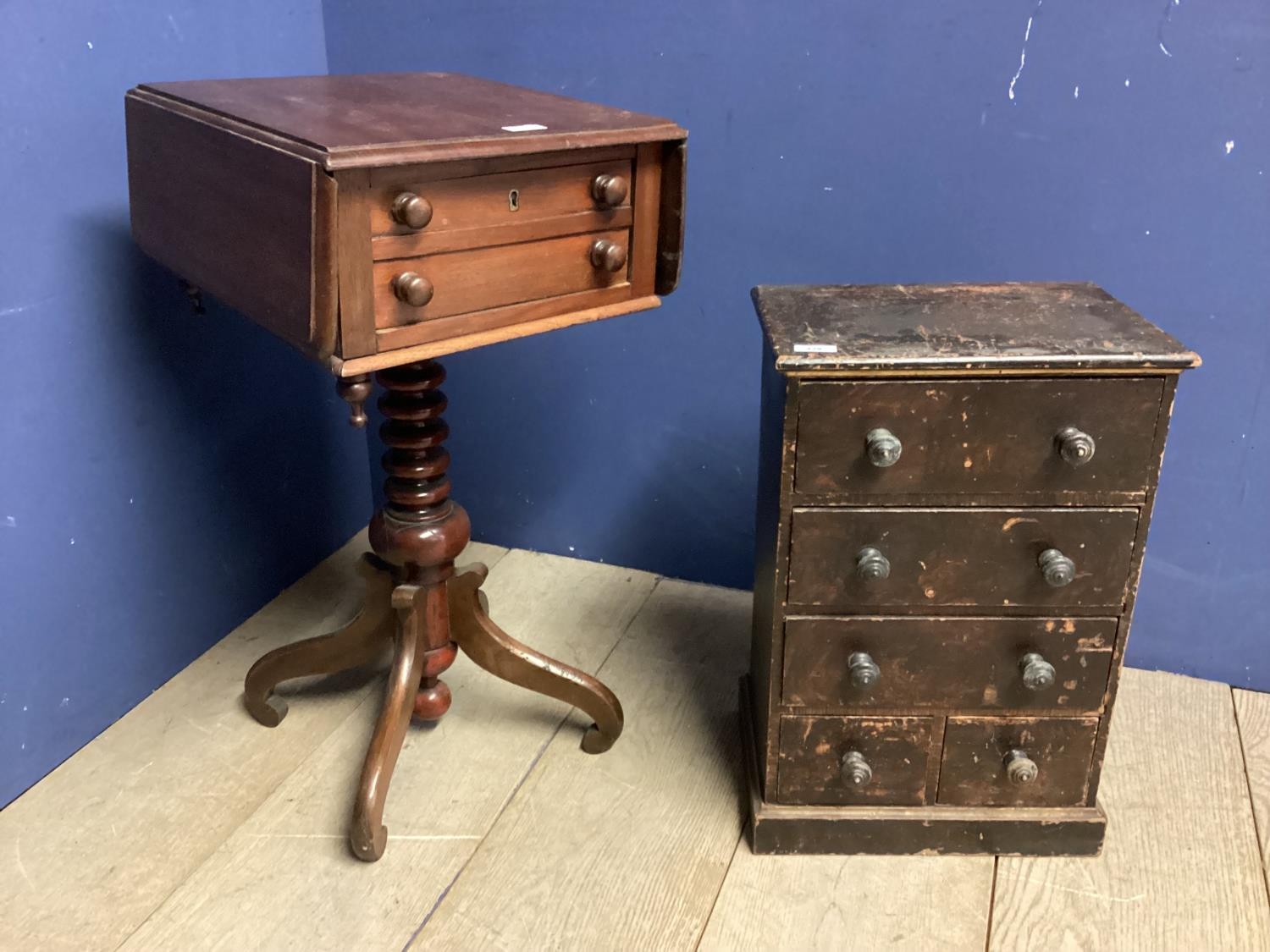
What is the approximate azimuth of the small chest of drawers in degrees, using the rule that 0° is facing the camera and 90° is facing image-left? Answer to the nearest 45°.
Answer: approximately 0°
